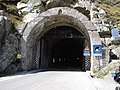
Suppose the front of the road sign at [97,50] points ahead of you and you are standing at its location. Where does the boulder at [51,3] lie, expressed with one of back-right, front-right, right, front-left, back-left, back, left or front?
back-right

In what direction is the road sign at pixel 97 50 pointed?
toward the camera
